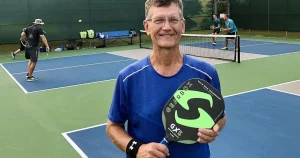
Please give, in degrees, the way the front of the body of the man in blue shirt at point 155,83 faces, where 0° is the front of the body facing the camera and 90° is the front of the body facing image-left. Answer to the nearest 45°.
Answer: approximately 0°

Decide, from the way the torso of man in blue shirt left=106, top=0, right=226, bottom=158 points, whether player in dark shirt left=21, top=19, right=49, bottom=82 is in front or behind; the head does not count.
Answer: behind

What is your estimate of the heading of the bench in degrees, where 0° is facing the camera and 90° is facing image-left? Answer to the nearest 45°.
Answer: approximately 0°
